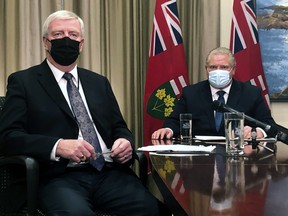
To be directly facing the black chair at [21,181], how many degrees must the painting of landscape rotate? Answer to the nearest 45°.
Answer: approximately 45° to its right

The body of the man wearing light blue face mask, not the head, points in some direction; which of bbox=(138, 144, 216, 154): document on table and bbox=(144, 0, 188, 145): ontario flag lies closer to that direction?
the document on table

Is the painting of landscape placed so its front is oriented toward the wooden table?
yes

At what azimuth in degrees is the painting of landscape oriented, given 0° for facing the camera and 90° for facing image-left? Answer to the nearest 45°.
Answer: approximately 0°

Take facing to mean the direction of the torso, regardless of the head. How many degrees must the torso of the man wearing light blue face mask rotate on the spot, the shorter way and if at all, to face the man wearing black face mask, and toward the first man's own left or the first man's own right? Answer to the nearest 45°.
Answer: approximately 45° to the first man's own right

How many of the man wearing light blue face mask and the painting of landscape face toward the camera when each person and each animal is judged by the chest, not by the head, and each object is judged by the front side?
2

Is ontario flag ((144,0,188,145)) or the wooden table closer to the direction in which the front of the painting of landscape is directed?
the wooden table

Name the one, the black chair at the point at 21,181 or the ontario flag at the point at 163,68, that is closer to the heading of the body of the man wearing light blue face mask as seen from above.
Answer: the black chair

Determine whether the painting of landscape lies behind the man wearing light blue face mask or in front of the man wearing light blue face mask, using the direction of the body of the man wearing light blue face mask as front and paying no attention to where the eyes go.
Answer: behind
